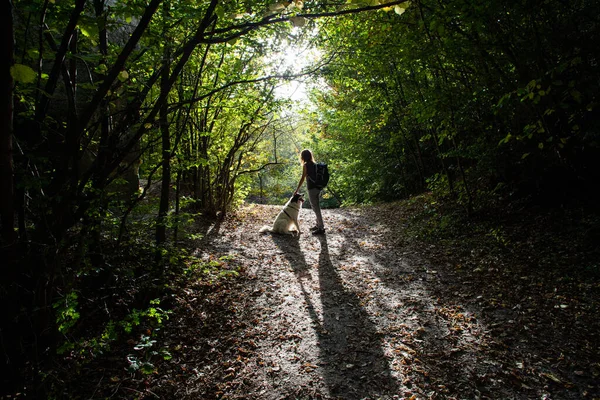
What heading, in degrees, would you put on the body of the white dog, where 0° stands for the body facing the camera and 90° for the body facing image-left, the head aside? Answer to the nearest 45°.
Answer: approximately 270°

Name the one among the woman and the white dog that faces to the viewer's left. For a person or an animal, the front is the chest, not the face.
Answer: the woman

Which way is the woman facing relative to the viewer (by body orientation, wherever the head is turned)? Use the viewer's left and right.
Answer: facing to the left of the viewer

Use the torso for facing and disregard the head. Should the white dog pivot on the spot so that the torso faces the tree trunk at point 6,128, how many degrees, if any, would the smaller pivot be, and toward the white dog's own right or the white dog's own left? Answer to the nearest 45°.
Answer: approximately 90° to the white dog's own right

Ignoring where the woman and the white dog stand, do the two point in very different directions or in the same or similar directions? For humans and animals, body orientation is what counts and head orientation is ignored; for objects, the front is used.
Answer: very different directions
